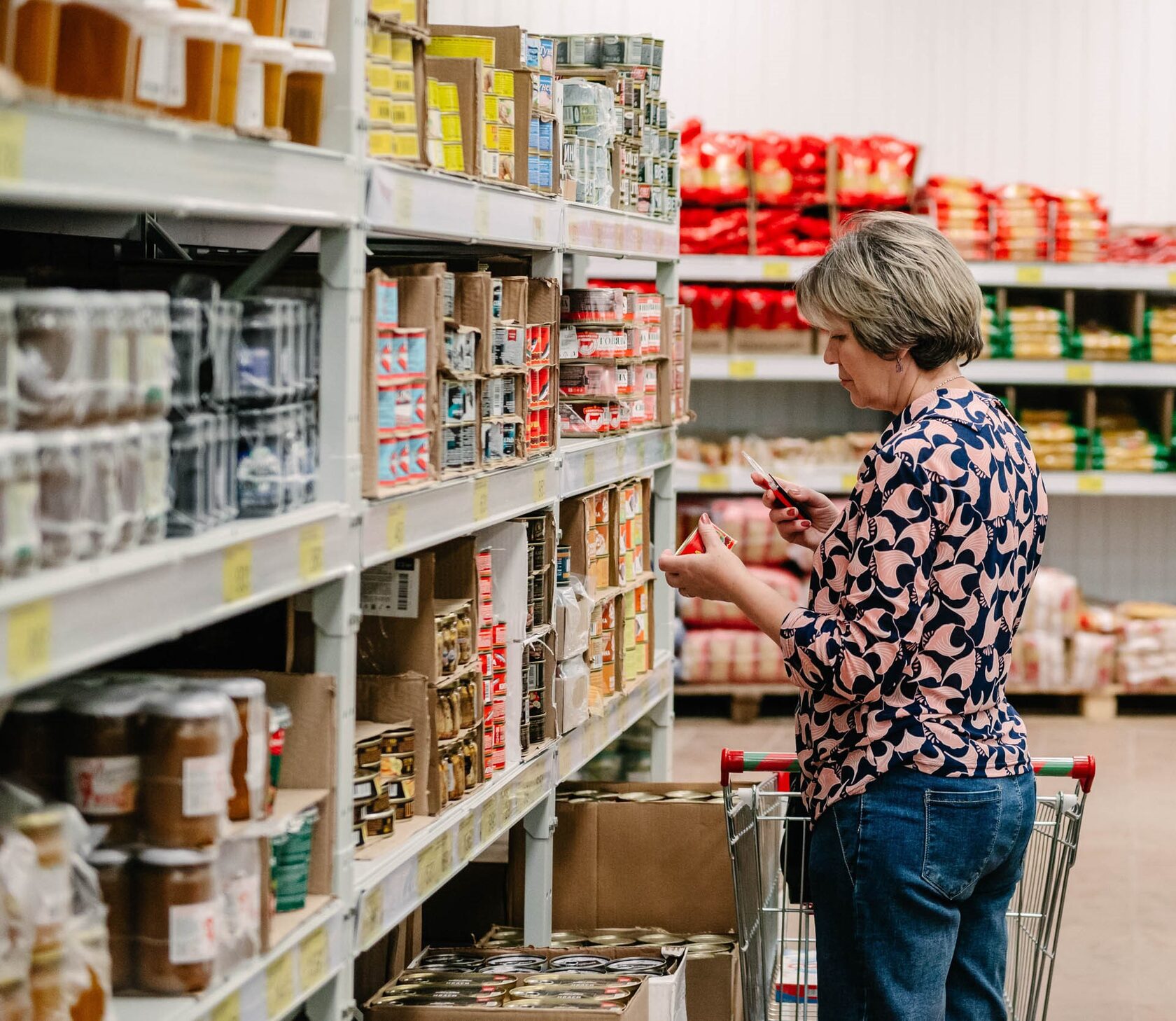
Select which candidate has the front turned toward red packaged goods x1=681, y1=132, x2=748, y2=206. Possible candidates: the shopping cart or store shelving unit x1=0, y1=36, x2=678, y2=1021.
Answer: the shopping cart

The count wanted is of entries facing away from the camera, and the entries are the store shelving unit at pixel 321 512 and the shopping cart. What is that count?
1

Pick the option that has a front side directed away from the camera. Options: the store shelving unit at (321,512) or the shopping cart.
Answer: the shopping cart

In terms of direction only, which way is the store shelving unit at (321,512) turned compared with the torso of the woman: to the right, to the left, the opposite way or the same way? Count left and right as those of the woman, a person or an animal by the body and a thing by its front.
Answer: the opposite way

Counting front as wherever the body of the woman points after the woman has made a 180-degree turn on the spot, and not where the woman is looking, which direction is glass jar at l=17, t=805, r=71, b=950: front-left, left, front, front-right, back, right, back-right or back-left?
right

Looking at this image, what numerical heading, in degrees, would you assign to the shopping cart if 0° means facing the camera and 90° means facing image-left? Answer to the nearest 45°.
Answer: approximately 180°

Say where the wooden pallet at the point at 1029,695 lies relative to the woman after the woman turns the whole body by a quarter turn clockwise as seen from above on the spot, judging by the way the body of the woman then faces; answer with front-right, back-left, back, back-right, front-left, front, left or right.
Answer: front-left

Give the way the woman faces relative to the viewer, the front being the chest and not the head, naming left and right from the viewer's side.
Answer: facing away from the viewer and to the left of the viewer

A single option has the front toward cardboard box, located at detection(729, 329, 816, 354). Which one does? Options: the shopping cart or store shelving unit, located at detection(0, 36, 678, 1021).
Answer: the shopping cart

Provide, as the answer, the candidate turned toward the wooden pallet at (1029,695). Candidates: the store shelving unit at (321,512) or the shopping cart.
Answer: the shopping cart

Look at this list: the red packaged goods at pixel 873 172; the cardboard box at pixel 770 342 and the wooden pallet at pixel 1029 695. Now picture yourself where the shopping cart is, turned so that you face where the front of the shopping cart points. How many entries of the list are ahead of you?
3

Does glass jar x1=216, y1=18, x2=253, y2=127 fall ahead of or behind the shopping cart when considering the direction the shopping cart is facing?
behind

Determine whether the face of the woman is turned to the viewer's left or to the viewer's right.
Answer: to the viewer's left

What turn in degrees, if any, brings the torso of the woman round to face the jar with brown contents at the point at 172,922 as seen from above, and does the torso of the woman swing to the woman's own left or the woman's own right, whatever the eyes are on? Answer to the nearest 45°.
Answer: approximately 90° to the woman's own left

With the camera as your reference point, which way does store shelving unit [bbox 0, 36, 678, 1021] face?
facing the viewer and to the right of the viewer

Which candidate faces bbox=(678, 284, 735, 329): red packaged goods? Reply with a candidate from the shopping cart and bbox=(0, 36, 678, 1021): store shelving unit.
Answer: the shopping cart

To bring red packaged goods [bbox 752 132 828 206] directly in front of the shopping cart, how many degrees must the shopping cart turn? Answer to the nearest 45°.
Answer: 0° — it already faces it

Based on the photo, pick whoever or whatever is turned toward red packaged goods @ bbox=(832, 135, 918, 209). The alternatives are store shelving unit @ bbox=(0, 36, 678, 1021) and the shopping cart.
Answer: the shopping cart

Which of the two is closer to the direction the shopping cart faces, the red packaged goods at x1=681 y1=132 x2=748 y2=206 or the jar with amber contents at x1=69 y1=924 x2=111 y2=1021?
the red packaged goods
